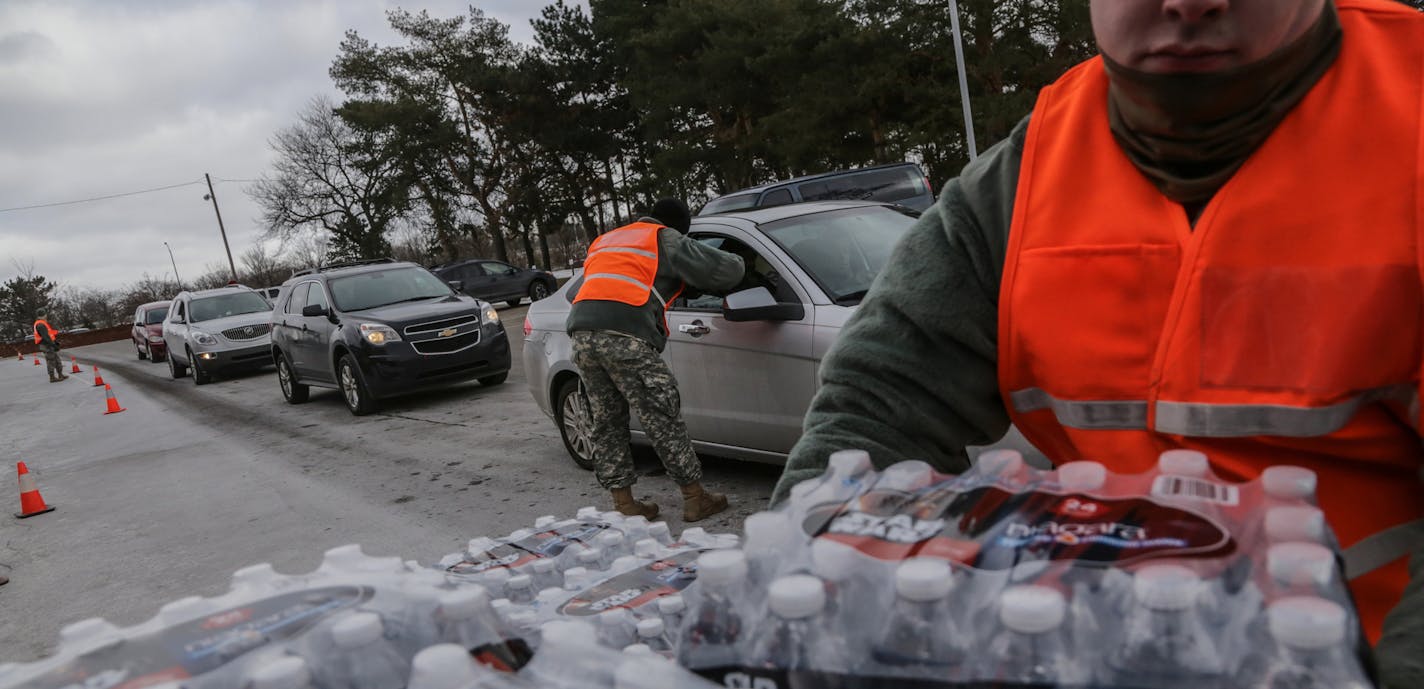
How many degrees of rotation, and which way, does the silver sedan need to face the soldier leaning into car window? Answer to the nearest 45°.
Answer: approximately 135° to its right

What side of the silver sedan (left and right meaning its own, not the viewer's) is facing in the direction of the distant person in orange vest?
back

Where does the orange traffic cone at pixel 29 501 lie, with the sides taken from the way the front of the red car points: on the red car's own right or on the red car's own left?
on the red car's own right

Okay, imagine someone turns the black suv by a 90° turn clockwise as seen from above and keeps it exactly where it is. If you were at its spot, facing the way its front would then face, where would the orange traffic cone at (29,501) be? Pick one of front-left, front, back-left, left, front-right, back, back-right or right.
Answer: front

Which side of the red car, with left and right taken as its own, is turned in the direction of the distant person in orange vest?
right

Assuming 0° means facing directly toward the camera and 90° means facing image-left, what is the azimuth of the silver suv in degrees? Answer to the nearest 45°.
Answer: approximately 315°

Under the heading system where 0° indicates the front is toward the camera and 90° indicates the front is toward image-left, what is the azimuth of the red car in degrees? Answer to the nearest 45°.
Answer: approximately 315°

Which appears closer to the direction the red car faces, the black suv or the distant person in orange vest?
the black suv
